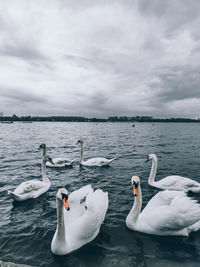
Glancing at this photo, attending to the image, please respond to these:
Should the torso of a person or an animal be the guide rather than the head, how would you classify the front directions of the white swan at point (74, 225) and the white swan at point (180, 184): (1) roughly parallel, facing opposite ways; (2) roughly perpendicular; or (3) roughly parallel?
roughly perpendicular

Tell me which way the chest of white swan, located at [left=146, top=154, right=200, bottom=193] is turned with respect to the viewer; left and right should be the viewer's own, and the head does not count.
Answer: facing to the left of the viewer

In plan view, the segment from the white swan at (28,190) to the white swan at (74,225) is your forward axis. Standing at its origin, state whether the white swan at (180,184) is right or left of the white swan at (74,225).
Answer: left

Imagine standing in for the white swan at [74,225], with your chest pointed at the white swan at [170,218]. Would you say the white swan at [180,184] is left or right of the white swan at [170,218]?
left

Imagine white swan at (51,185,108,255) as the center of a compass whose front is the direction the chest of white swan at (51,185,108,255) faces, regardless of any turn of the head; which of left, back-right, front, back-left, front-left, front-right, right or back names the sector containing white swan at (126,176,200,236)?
back-left

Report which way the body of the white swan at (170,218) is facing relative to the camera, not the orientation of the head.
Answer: to the viewer's left

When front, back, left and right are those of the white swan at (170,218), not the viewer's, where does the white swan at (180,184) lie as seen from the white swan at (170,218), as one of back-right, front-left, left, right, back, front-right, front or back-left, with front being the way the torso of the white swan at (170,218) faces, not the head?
right

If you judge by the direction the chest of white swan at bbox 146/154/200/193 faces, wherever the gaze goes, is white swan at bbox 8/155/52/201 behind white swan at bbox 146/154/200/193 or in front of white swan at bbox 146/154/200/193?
in front

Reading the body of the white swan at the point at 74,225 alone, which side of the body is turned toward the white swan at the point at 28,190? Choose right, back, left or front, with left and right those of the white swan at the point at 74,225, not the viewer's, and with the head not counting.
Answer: right

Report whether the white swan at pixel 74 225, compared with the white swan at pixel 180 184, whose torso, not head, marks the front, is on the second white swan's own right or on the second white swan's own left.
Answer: on the second white swan's own left

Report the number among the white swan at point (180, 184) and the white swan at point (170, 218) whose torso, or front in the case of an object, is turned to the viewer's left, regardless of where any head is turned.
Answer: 2

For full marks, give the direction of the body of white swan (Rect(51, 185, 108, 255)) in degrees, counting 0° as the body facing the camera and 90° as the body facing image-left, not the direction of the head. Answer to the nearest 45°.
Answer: approximately 45°
